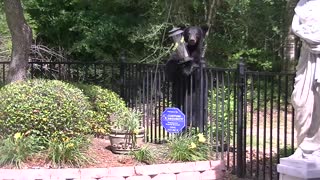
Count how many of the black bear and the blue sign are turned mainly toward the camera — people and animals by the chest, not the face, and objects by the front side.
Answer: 2

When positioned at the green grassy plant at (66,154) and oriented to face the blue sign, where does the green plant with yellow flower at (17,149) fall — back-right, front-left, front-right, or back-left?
back-left

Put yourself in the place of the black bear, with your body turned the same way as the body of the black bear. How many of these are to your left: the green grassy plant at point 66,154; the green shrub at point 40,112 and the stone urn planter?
0

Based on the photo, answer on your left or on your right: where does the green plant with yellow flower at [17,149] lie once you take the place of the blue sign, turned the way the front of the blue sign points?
on your right

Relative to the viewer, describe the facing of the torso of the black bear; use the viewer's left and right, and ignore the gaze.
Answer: facing the viewer

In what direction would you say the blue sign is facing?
toward the camera

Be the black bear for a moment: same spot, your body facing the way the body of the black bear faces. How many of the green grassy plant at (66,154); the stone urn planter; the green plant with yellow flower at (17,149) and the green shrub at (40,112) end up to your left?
0

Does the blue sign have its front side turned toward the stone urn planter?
no

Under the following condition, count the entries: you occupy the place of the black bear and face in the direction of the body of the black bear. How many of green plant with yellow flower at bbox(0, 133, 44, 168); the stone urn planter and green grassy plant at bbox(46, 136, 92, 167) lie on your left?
0

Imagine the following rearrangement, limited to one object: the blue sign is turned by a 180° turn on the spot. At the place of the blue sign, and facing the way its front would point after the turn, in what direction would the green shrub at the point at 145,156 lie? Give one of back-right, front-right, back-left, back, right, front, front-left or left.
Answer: back-left

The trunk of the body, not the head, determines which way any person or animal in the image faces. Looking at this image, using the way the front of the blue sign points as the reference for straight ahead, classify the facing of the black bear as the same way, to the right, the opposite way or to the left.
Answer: the same way

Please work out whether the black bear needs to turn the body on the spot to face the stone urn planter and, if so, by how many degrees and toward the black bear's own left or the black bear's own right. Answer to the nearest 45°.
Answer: approximately 45° to the black bear's own right
